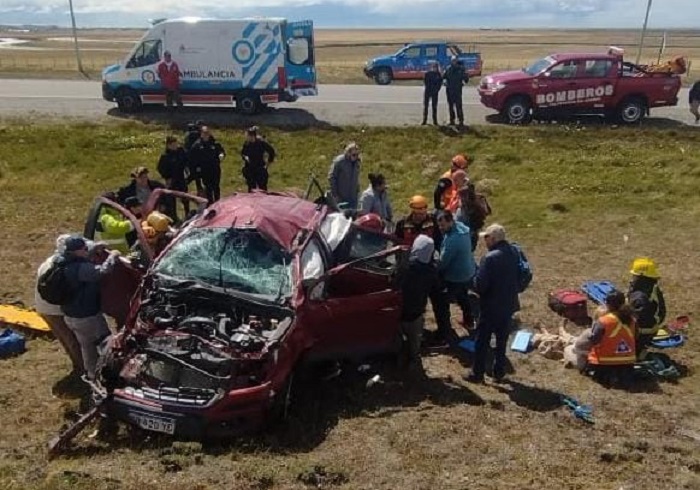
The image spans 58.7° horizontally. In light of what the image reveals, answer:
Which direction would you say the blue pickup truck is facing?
to the viewer's left

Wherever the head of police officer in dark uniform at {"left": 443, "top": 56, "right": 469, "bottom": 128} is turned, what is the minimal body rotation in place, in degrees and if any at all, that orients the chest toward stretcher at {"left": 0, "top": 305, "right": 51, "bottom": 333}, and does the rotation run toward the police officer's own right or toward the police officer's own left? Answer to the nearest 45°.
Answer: approximately 45° to the police officer's own right

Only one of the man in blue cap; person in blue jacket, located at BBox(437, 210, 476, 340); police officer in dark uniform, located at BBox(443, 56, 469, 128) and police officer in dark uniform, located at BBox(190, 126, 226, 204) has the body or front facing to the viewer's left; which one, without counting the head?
the person in blue jacket

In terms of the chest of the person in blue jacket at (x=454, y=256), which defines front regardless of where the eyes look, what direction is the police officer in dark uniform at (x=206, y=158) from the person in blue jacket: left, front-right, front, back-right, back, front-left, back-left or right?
front-right

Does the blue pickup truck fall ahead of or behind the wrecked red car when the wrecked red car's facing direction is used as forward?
behind

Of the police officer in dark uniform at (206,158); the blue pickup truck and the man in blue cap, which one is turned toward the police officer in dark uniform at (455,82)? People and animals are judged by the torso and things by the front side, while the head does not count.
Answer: the man in blue cap

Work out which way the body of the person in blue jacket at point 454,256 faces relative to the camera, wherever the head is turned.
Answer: to the viewer's left

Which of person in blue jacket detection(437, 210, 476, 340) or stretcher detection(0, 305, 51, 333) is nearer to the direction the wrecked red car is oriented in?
the stretcher

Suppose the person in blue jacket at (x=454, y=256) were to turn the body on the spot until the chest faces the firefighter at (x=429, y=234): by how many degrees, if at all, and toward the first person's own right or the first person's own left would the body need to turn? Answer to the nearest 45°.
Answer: approximately 45° to the first person's own right

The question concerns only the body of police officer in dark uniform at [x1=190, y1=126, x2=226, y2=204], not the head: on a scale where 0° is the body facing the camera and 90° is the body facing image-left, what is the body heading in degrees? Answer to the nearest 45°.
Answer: approximately 0°

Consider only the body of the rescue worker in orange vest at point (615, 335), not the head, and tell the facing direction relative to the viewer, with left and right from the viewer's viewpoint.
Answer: facing away from the viewer and to the left of the viewer

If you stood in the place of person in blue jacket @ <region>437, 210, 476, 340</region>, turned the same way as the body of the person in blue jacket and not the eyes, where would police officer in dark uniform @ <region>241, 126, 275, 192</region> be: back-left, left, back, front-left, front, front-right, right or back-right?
front-right

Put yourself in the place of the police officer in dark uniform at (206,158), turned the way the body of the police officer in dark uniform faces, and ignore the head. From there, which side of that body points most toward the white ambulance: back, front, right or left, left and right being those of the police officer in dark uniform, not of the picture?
back

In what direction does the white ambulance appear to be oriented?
to the viewer's left

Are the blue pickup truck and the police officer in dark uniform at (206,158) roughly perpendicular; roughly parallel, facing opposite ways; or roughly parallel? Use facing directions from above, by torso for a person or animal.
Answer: roughly perpendicular
